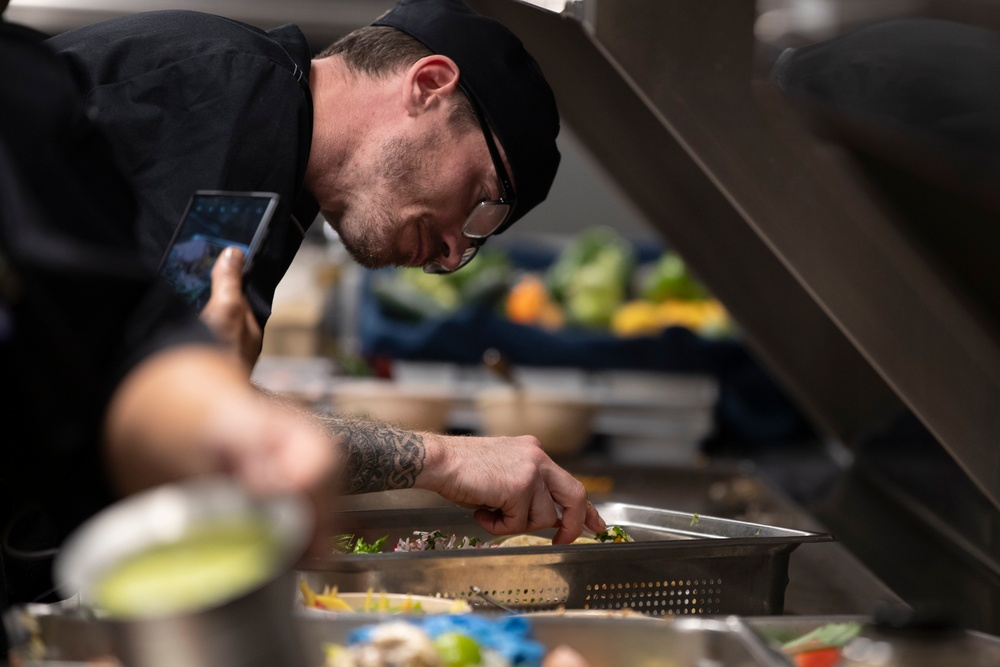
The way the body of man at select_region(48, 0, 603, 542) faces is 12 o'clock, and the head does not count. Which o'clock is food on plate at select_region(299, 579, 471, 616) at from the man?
The food on plate is roughly at 3 o'clock from the man.

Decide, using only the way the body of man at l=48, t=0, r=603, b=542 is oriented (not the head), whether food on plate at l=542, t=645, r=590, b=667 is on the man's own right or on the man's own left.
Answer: on the man's own right

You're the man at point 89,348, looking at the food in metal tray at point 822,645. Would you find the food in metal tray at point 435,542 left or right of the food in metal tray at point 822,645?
left

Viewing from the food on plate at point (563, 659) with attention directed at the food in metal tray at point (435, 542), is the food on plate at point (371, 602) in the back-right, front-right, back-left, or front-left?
front-left

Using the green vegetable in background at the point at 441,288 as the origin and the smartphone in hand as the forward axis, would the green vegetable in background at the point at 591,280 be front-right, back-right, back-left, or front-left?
back-left

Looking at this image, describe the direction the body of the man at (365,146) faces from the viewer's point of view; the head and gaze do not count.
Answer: to the viewer's right

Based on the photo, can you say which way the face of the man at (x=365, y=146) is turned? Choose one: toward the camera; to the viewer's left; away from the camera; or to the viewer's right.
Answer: to the viewer's right

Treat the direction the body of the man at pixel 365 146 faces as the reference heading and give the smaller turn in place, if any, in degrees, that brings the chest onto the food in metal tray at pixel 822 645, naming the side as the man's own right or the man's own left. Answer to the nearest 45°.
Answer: approximately 45° to the man's own right

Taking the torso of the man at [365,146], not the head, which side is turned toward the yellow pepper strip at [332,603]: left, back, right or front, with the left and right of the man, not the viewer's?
right

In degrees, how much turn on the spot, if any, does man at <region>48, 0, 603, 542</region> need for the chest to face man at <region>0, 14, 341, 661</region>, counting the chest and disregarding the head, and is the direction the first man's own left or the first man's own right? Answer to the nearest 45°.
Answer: approximately 90° to the first man's own right

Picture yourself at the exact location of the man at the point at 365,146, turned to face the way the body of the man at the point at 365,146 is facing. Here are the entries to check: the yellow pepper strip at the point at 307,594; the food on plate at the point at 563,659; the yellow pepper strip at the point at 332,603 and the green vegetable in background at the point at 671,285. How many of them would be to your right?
3

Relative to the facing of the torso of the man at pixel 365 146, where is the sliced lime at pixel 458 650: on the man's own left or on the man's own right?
on the man's own right
